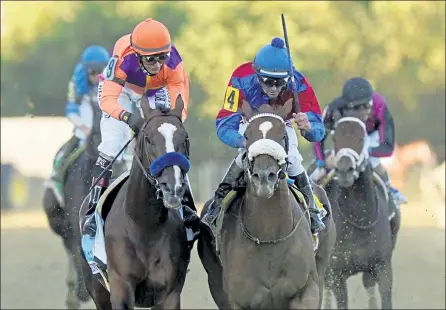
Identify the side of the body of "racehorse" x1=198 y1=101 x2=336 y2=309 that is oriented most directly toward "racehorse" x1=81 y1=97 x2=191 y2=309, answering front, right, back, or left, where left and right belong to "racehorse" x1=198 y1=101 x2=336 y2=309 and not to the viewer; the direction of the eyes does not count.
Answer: right

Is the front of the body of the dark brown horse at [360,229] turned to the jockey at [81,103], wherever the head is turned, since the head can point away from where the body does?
no

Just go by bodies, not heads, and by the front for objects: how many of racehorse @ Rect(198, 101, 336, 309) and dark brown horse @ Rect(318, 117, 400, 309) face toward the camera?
2

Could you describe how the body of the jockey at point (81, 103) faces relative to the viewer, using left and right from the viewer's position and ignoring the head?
facing the viewer and to the right of the viewer

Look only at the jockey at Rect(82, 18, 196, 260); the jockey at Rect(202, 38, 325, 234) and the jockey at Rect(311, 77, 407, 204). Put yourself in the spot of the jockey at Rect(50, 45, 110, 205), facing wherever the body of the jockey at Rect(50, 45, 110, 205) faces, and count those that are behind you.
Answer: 0

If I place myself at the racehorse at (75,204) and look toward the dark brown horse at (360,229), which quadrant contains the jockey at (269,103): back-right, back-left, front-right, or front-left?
front-right

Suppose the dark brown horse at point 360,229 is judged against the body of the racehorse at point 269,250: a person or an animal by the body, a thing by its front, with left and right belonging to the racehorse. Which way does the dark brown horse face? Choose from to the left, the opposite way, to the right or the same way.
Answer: the same way

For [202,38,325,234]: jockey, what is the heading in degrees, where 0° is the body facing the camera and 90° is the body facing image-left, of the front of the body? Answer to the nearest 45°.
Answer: approximately 0°

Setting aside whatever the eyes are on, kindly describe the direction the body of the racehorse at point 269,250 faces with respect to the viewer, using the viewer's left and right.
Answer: facing the viewer
